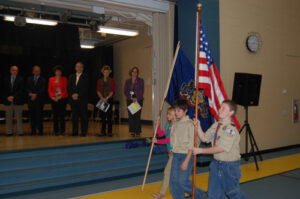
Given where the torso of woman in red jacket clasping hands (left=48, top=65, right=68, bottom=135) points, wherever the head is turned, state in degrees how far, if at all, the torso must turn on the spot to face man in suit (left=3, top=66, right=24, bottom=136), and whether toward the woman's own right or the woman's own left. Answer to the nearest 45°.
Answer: approximately 90° to the woman's own right

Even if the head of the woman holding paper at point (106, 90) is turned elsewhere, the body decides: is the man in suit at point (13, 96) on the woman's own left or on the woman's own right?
on the woman's own right

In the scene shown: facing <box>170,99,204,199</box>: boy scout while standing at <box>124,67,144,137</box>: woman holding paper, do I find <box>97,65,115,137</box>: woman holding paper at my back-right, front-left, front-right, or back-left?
back-right

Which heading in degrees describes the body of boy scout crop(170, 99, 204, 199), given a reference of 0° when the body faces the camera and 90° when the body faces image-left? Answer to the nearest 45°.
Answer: approximately 45°

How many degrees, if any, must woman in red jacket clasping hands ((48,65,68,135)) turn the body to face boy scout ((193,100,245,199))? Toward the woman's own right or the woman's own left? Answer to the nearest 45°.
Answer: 0° — they already face them
